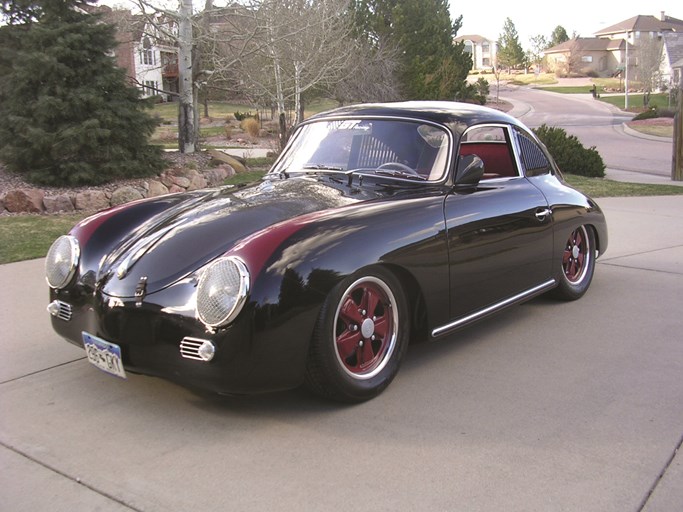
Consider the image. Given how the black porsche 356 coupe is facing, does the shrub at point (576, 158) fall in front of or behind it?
behind

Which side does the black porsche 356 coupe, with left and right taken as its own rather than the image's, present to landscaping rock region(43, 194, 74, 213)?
right

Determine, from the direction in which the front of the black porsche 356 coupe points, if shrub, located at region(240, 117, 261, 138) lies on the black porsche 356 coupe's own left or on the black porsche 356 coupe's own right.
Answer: on the black porsche 356 coupe's own right

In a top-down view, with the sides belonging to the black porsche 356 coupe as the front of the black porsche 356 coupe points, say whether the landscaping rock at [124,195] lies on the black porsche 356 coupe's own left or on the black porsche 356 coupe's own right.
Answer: on the black porsche 356 coupe's own right

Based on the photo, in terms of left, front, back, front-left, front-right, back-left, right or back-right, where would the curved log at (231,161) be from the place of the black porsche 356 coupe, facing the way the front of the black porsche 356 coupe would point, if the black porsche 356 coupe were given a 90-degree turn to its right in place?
front-right

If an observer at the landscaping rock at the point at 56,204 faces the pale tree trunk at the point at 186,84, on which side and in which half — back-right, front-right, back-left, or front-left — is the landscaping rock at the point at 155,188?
front-right

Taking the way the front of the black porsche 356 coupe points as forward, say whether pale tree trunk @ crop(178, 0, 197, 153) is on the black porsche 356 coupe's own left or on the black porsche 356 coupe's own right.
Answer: on the black porsche 356 coupe's own right

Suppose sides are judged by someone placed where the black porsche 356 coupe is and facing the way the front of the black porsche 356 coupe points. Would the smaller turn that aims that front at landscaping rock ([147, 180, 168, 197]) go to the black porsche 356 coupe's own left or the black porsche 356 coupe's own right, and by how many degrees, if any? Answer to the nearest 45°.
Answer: approximately 135° to the black porsche 356 coupe's own right

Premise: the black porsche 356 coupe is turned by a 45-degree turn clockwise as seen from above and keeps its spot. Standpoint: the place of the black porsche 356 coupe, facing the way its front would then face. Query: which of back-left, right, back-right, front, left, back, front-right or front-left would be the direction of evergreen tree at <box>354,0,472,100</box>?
right

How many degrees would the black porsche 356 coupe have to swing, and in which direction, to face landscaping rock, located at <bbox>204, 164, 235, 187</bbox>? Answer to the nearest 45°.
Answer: approximately 135° to its right

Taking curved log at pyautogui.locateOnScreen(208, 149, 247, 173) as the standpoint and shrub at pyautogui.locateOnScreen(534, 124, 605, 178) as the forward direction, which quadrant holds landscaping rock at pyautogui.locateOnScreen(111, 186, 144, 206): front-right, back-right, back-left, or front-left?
back-right

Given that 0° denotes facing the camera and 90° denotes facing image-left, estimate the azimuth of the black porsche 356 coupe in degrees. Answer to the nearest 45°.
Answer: approximately 45°
